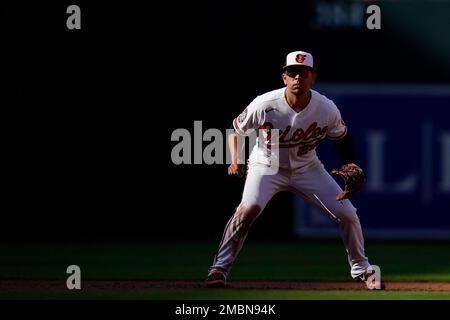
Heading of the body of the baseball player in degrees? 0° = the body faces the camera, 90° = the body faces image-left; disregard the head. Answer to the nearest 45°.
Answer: approximately 0°
